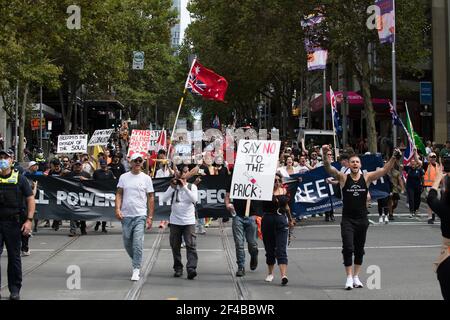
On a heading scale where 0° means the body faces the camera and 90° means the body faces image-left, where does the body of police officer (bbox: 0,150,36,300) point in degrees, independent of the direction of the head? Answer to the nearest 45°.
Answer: approximately 0°

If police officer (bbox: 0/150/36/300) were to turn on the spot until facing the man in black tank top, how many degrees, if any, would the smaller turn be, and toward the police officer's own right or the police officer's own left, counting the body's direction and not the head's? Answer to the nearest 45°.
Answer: approximately 90° to the police officer's own left

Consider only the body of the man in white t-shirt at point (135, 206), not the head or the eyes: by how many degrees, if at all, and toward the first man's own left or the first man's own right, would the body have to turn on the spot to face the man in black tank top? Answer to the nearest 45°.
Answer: approximately 45° to the first man's own left

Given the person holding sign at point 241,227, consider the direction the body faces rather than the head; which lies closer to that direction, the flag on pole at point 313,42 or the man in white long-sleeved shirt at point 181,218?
the man in white long-sleeved shirt

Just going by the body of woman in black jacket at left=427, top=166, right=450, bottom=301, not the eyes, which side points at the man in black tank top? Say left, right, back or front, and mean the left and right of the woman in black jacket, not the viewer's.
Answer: front
